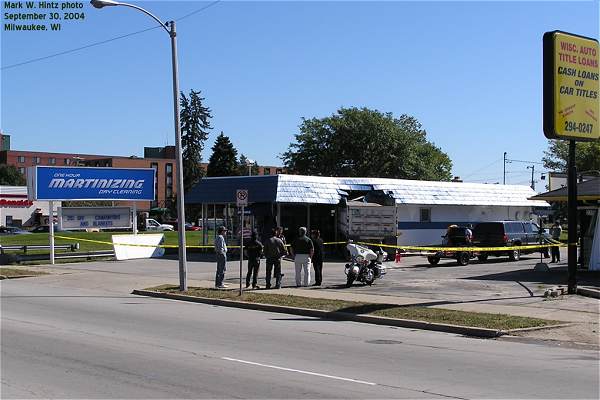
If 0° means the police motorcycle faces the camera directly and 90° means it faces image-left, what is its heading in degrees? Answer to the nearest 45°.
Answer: approximately 45°

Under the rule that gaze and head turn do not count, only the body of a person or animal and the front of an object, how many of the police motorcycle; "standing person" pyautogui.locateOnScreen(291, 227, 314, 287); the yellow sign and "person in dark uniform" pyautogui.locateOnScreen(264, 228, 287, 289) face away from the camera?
2

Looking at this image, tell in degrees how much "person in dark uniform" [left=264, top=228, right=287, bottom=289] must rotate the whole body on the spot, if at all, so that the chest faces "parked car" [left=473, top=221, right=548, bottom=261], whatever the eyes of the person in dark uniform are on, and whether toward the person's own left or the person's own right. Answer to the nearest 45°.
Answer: approximately 45° to the person's own right

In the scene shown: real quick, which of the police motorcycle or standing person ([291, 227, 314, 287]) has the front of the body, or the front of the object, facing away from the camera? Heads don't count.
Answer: the standing person

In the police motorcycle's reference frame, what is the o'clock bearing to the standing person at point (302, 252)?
The standing person is roughly at 1 o'clock from the police motorcycle.

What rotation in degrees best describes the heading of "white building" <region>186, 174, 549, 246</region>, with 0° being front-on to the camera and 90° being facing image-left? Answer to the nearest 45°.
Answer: approximately 45°

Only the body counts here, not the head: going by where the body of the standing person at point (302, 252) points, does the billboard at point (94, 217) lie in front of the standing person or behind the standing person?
in front

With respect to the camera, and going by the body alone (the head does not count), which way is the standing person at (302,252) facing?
away from the camera

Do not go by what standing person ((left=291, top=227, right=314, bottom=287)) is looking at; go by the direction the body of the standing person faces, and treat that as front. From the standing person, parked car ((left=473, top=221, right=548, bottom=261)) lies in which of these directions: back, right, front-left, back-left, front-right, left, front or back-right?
front-right

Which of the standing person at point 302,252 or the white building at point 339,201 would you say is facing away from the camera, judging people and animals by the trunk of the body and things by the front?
the standing person

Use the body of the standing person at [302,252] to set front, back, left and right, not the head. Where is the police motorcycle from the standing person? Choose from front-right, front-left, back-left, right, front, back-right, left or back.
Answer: right

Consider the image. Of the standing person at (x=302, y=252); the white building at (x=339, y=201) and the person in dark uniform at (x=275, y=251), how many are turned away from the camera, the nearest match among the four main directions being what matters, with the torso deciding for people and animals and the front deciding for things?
2

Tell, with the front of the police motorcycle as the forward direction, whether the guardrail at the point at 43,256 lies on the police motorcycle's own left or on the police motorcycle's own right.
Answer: on the police motorcycle's own right

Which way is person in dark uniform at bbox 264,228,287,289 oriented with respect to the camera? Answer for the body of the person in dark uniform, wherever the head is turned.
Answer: away from the camera
